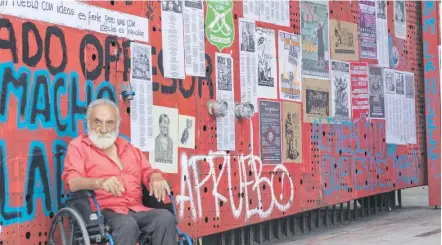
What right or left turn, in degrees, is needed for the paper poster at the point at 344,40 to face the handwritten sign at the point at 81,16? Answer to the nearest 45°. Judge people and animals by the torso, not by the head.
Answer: approximately 90° to its right

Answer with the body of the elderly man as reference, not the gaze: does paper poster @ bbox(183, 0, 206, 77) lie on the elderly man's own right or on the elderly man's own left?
on the elderly man's own left

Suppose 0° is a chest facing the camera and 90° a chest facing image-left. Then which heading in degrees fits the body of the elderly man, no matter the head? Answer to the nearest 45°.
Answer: approximately 315°

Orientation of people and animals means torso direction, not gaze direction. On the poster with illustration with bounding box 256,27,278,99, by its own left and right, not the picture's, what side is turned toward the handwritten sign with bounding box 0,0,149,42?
right

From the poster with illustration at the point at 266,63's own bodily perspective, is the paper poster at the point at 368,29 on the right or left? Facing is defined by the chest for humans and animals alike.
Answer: on its left

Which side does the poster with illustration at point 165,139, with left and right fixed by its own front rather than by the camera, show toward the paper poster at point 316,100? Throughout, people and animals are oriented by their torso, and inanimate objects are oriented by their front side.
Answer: left

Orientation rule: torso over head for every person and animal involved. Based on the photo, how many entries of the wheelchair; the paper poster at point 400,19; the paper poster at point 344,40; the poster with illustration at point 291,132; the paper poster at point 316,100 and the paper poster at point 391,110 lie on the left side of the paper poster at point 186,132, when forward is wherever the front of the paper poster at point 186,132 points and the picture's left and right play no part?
5
